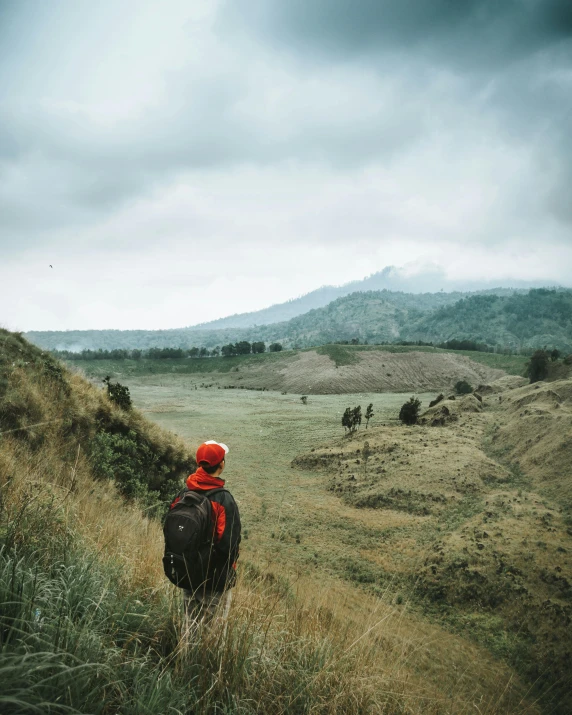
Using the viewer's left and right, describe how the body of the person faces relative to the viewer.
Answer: facing away from the viewer and to the right of the viewer

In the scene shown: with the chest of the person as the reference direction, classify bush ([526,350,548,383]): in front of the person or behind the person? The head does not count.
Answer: in front

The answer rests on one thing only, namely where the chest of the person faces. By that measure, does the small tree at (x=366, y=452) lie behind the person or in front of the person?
in front

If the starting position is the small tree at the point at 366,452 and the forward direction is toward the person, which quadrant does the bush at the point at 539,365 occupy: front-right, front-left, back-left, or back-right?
back-left

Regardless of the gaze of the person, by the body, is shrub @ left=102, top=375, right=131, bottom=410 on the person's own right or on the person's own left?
on the person's own left

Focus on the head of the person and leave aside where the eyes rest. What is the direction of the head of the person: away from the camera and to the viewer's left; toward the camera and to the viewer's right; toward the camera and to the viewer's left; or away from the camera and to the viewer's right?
away from the camera and to the viewer's right
